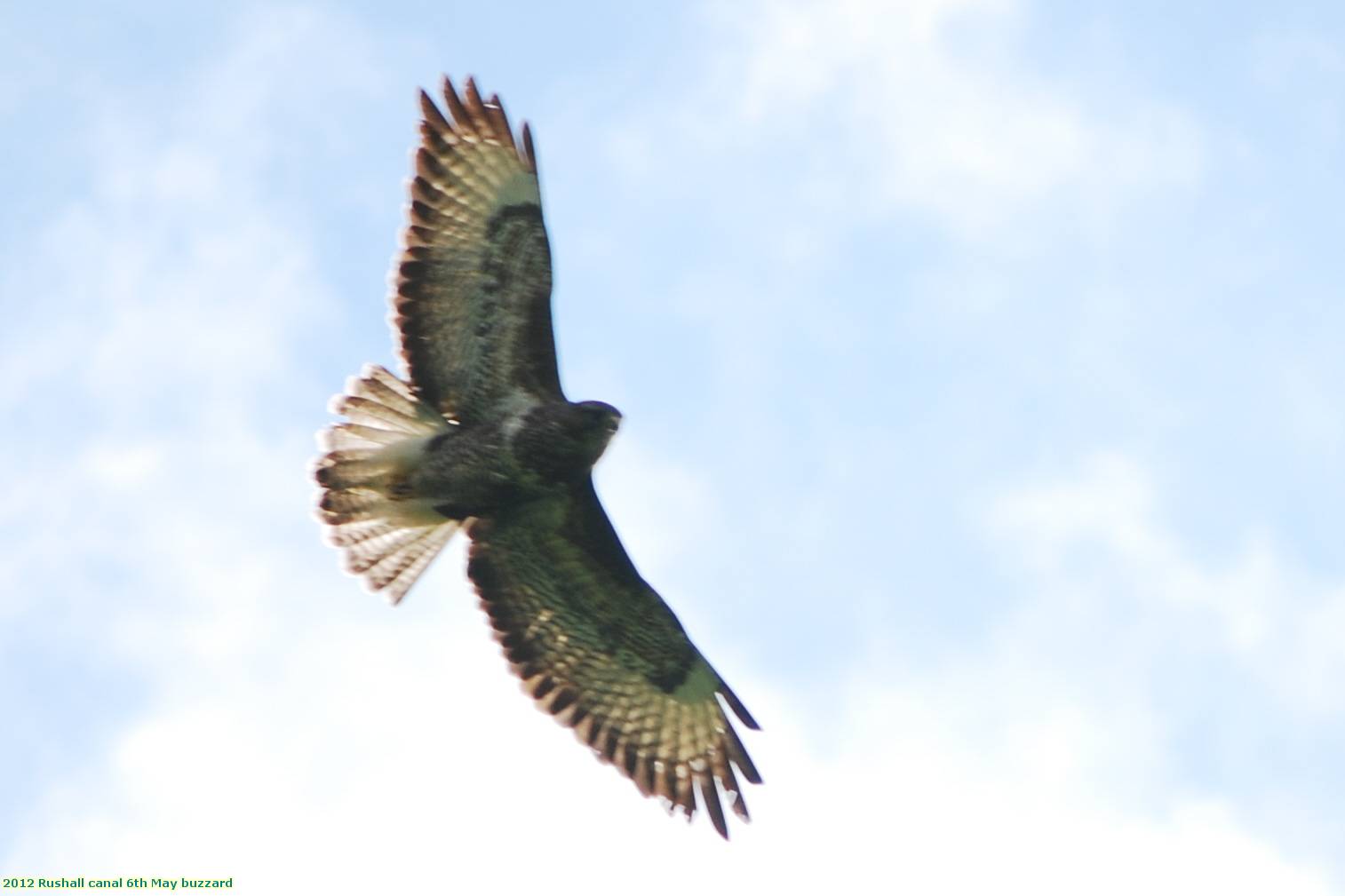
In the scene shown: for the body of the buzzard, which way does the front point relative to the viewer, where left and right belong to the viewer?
facing to the right of the viewer
